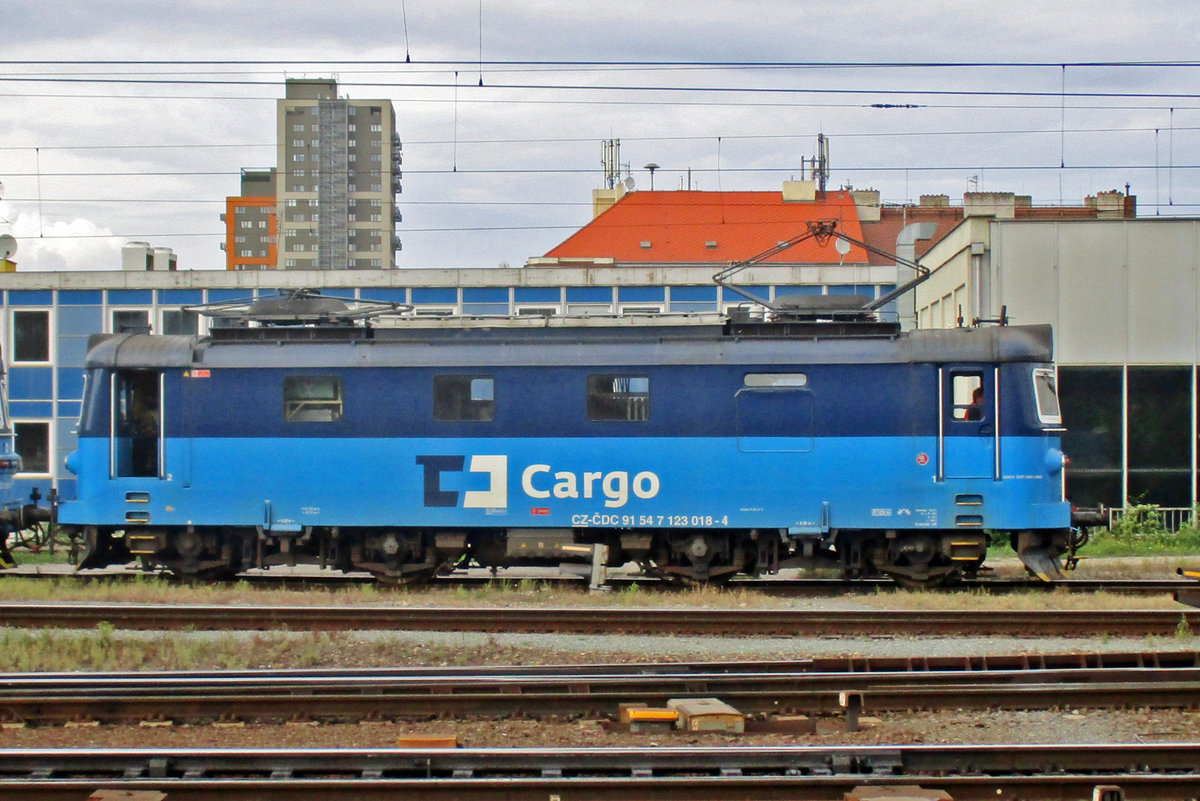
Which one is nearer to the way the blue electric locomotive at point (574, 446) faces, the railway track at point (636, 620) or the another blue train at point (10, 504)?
the railway track

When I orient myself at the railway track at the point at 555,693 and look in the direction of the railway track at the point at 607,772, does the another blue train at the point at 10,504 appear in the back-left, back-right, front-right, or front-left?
back-right

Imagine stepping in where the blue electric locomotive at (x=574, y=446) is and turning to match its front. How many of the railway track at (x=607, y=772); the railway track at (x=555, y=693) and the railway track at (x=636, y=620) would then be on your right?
3

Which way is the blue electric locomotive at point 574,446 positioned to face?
to the viewer's right
